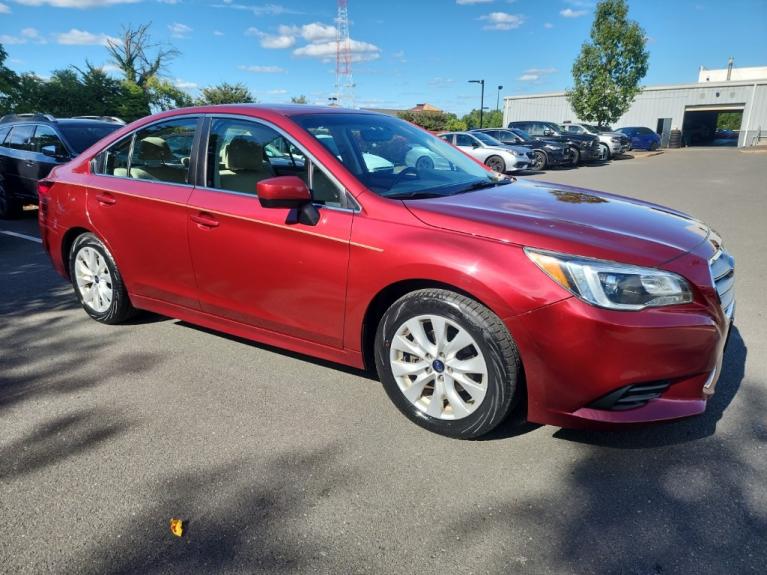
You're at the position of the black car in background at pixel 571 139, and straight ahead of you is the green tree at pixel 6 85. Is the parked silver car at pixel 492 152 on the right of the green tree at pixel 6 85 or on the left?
left

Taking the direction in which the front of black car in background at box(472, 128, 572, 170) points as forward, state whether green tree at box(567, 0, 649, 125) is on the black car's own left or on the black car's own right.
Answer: on the black car's own left

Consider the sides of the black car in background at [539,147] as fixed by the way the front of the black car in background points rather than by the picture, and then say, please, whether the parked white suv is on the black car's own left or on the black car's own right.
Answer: on the black car's own left

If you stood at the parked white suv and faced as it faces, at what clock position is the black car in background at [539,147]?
The black car in background is roughly at 2 o'clock from the parked white suv.

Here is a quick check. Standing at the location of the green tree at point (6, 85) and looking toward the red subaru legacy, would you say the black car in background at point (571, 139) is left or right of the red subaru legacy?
left

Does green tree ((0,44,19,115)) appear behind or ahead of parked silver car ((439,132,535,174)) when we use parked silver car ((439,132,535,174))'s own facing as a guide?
behind

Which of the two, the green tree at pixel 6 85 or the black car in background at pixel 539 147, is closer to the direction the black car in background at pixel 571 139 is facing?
the black car in background

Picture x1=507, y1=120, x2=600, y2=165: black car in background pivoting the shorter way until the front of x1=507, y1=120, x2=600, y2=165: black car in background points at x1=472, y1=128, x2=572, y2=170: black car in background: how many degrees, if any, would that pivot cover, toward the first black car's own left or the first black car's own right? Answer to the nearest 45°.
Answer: approximately 45° to the first black car's own right
